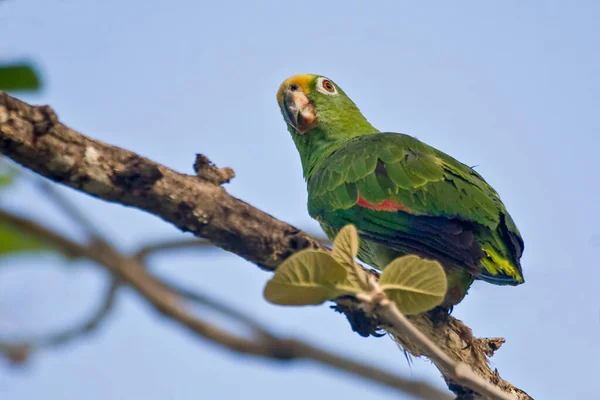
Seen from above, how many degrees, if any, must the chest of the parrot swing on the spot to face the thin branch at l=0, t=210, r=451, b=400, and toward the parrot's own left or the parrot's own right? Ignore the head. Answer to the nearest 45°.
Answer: approximately 90° to the parrot's own left

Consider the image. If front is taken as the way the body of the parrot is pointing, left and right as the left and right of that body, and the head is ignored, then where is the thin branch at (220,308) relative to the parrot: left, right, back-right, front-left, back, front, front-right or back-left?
left

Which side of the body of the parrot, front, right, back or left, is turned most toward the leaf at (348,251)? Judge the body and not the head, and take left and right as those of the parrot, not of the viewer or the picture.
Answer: left

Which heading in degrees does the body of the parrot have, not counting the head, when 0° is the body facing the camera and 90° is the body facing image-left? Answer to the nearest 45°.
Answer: approximately 90°

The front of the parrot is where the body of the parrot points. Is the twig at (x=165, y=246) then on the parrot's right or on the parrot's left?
on the parrot's left
